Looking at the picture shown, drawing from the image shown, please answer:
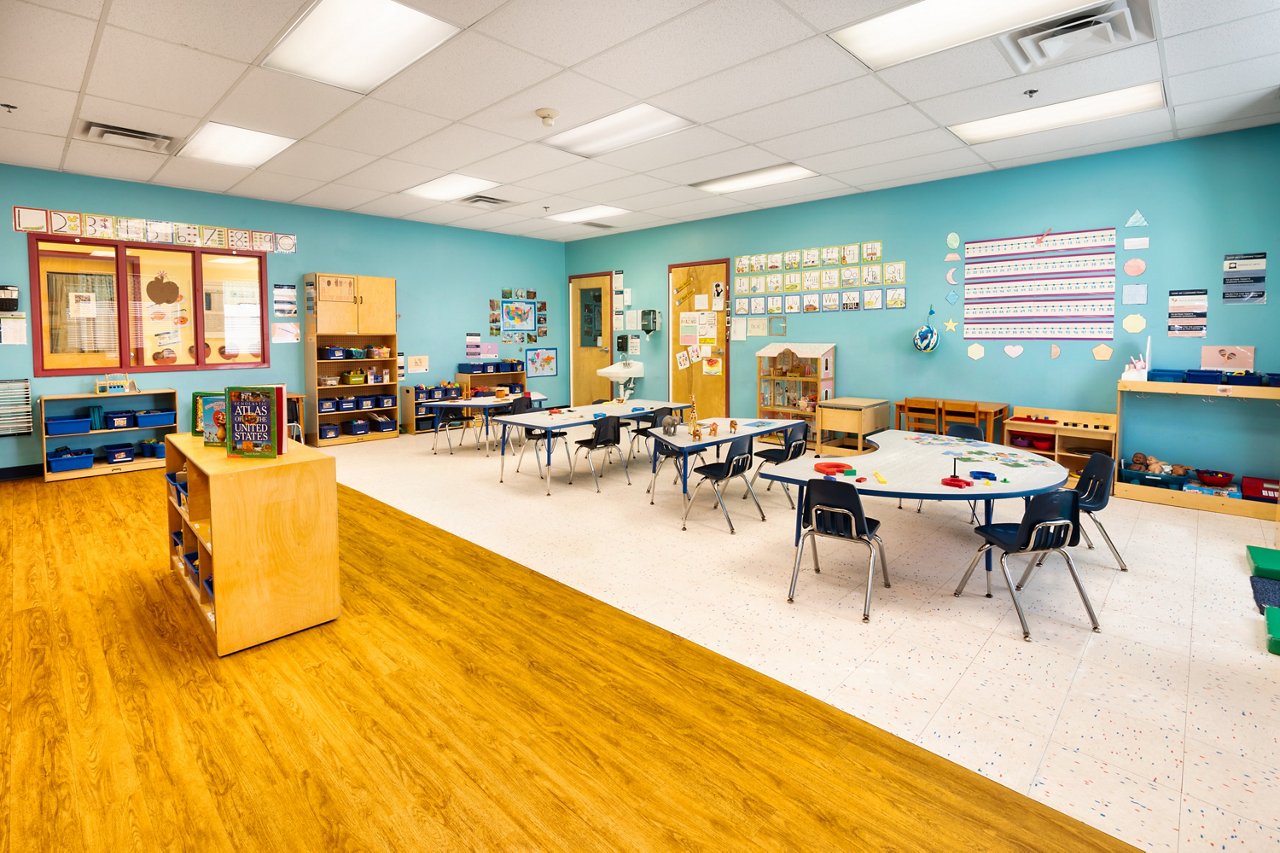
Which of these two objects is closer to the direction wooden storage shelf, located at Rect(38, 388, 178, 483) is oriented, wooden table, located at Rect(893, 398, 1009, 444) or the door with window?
the wooden table

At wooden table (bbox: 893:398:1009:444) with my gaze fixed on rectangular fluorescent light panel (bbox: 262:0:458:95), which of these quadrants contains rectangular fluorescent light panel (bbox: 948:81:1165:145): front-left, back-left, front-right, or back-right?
front-left

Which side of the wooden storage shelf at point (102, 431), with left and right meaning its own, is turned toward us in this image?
front

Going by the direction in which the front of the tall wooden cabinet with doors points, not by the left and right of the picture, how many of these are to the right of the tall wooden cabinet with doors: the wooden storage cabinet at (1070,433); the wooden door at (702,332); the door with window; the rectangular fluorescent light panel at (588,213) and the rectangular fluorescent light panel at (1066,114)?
0

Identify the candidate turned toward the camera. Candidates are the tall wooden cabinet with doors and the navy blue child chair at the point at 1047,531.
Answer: the tall wooden cabinet with doors

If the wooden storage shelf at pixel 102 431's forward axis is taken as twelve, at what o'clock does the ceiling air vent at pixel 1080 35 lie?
The ceiling air vent is roughly at 11 o'clock from the wooden storage shelf.

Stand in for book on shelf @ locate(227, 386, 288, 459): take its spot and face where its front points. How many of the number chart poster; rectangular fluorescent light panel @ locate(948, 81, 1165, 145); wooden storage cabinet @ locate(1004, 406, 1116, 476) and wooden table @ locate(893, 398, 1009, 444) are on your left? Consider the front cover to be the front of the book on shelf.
4

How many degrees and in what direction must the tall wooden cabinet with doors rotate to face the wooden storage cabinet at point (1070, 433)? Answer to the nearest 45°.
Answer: approximately 45° to its left

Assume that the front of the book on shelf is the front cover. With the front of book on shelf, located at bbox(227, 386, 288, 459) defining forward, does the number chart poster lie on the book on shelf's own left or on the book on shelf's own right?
on the book on shelf's own left

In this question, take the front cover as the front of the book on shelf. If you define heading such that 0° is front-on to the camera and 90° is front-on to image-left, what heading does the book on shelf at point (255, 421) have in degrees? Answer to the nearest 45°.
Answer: approximately 0°

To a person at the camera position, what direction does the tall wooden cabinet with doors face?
facing the viewer

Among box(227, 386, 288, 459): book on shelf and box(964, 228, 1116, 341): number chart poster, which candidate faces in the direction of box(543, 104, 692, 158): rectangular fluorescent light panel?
the number chart poster

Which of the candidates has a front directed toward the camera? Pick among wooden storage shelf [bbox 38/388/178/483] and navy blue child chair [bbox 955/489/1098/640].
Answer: the wooden storage shelf

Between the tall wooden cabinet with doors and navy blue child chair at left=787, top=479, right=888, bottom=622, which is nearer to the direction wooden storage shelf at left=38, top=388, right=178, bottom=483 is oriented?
the navy blue child chair

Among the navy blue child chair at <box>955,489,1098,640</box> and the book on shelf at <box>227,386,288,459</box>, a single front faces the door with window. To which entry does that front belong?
the navy blue child chair
